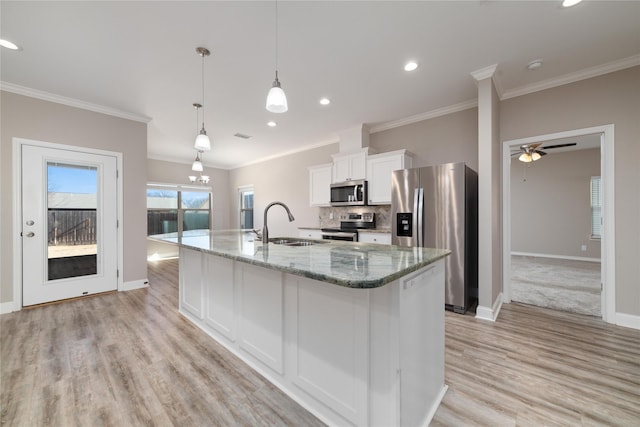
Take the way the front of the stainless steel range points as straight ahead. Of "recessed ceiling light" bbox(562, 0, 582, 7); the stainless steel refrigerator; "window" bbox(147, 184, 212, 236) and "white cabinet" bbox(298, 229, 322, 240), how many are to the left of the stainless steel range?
2

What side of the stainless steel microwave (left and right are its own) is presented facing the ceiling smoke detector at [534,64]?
left

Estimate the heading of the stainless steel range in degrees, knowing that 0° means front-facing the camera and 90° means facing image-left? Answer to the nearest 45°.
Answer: approximately 45°

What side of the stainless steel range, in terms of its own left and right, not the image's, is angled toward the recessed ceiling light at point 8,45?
front

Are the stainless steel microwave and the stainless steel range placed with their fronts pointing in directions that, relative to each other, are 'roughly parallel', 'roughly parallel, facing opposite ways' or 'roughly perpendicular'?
roughly parallel

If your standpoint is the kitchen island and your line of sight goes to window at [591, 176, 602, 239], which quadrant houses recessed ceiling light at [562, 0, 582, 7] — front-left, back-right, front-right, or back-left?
front-right

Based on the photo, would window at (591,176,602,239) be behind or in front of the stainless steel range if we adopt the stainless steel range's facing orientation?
behind

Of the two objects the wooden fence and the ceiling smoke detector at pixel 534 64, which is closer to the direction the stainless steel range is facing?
the wooden fence

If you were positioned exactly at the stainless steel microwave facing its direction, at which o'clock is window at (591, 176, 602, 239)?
The window is roughly at 7 o'clock from the stainless steel microwave.

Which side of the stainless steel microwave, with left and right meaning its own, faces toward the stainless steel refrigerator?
left

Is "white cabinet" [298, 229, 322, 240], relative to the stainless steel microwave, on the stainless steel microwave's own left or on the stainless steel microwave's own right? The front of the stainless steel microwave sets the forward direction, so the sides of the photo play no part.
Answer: on the stainless steel microwave's own right

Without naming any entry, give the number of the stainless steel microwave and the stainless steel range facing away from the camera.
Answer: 0

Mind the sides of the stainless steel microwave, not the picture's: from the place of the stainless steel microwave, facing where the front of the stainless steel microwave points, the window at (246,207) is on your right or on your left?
on your right

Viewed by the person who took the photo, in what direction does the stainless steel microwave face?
facing the viewer and to the left of the viewer

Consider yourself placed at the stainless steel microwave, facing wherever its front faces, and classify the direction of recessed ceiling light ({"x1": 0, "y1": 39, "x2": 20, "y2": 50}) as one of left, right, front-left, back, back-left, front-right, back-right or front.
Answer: front

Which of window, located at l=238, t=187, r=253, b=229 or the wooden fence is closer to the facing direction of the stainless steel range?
the wooden fence

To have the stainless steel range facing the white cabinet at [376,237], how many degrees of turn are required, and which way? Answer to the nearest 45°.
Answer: approximately 90° to its left
